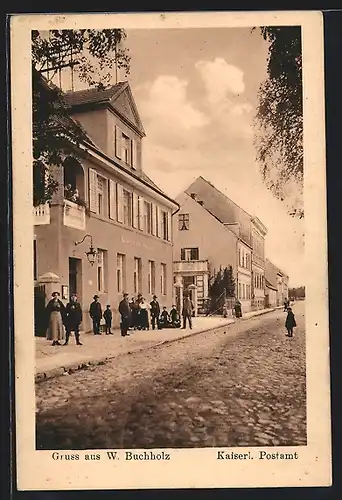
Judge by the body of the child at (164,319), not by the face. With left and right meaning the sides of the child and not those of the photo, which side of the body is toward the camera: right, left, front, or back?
front

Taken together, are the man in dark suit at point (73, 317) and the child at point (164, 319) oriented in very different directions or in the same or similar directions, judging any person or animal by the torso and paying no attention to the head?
same or similar directions

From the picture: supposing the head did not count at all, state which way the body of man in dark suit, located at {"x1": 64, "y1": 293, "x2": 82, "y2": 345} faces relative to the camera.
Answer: toward the camera

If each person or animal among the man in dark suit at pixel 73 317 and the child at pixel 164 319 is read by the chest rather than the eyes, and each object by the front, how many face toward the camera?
2
